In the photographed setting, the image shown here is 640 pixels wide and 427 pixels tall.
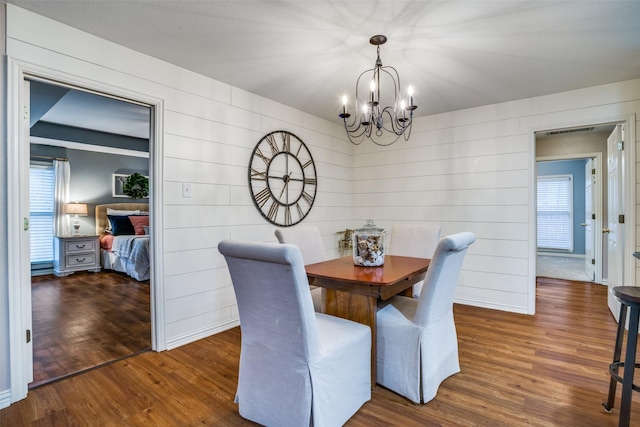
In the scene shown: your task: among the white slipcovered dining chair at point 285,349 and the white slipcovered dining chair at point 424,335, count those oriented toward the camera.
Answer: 0

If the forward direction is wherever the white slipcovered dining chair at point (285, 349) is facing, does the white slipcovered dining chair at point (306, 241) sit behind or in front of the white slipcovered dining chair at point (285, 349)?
in front

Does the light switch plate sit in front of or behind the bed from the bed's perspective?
in front

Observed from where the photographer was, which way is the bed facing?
facing the viewer and to the right of the viewer

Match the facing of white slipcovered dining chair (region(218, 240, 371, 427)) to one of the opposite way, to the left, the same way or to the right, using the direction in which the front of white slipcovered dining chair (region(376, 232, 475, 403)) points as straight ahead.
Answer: to the right

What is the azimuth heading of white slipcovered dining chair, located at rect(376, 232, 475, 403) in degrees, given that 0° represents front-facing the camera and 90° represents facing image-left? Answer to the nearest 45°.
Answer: approximately 135°

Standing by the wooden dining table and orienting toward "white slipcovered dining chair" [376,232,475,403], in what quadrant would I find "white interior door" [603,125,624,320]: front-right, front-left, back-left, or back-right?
front-left

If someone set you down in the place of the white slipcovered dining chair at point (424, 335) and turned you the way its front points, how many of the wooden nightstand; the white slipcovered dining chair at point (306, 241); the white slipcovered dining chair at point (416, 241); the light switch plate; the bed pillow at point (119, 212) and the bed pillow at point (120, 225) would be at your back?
0

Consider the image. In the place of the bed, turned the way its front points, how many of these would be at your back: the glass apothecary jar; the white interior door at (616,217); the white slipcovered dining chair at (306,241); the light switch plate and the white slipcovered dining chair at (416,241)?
0

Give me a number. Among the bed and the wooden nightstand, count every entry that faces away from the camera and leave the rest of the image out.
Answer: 0

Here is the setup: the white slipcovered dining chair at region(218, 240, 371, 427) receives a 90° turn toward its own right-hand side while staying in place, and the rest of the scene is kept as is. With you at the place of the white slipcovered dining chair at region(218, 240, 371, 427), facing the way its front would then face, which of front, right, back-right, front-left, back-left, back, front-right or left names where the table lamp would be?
back

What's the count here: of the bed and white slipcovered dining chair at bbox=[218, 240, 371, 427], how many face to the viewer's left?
0

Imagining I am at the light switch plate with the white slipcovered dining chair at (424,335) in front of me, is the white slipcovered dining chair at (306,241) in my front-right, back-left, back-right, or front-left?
front-left

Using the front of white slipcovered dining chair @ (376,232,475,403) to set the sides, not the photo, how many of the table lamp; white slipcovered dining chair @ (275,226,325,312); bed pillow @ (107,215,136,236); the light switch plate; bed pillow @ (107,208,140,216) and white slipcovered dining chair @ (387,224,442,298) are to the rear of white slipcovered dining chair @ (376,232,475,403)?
0

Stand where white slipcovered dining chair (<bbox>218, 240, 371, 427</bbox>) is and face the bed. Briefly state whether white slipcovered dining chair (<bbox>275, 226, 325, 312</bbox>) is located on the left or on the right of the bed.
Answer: right

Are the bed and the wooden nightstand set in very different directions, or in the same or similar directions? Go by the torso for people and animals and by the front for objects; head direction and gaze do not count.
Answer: same or similar directions

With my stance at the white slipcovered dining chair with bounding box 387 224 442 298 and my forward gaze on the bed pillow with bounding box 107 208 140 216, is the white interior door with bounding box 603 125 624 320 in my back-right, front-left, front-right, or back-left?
back-right

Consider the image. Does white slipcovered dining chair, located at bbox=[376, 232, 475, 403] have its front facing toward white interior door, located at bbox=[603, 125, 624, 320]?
no

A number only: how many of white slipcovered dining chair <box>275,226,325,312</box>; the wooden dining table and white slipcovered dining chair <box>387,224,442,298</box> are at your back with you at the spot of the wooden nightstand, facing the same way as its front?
0

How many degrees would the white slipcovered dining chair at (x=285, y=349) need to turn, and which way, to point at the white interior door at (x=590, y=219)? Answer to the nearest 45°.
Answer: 0° — it already faces it
